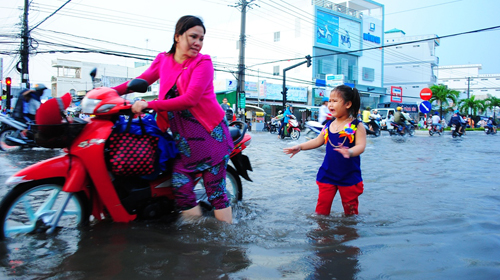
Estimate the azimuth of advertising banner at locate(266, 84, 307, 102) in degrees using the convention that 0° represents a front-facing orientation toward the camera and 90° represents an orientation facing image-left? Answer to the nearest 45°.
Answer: approximately 0°

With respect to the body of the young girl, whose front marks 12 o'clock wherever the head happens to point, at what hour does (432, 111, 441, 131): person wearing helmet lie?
The person wearing helmet is roughly at 5 o'clock from the young girl.

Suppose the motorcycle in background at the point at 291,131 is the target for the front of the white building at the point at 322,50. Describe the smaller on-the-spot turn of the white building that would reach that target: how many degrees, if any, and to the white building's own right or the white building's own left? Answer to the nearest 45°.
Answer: approximately 45° to the white building's own right

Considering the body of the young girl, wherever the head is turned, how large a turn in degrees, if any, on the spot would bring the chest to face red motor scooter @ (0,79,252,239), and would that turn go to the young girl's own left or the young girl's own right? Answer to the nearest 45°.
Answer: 0° — they already face it

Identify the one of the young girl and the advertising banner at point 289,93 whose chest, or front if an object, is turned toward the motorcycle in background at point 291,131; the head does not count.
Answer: the advertising banner

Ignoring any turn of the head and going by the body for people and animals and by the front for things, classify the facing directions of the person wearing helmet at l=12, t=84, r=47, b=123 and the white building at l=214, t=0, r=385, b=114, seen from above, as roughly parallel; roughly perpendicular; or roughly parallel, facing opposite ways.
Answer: roughly perpendicular
